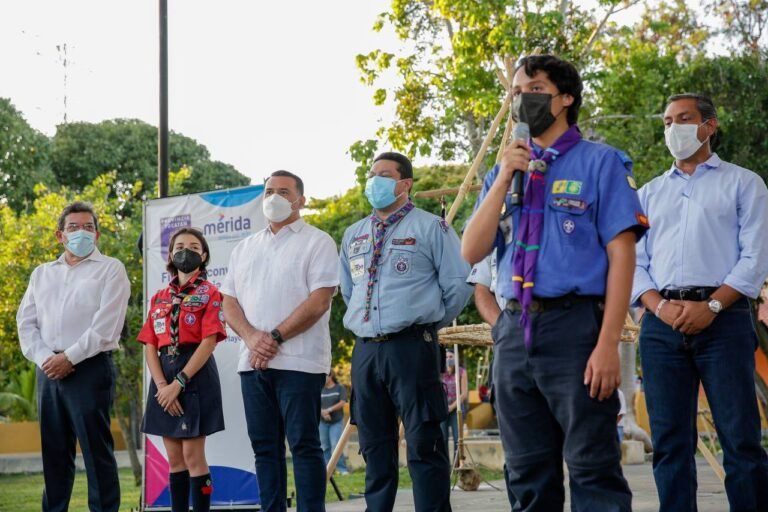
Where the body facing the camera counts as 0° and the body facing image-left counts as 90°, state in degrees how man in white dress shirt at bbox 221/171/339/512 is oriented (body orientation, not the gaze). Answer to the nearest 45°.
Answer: approximately 45°

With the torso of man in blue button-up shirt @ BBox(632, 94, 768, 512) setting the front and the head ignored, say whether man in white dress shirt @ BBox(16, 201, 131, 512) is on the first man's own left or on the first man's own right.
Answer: on the first man's own right

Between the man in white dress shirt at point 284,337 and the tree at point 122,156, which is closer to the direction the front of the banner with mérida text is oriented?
the man in white dress shirt

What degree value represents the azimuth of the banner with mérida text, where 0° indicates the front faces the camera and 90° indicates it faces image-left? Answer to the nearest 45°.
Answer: approximately 0°

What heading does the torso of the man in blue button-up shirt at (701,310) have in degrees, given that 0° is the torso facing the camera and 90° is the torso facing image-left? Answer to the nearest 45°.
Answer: approximately 45°

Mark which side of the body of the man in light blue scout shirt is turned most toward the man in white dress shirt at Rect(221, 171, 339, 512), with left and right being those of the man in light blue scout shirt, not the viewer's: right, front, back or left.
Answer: right

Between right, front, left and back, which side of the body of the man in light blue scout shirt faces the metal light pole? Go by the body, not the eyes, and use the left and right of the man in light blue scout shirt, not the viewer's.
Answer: right

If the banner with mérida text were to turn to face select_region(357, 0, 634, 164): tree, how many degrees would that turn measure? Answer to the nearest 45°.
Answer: approximately 135° to its left

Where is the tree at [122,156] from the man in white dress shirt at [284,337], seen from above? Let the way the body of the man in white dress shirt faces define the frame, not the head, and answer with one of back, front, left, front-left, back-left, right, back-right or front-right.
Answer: back-right

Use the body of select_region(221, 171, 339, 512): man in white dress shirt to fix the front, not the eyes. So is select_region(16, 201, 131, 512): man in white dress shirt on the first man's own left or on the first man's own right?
on the first man's own right
